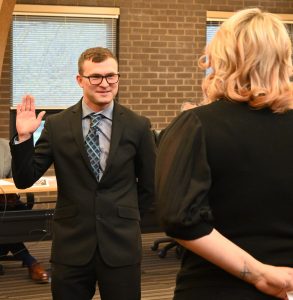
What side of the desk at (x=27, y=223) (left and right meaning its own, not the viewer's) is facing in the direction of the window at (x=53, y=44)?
front

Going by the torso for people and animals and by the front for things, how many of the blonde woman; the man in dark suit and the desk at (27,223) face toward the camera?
1

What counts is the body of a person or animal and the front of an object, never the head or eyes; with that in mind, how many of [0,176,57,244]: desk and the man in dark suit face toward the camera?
2

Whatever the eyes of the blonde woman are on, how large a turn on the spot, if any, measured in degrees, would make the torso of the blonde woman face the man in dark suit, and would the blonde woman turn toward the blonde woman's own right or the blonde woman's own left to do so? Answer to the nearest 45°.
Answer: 0° — they already face them

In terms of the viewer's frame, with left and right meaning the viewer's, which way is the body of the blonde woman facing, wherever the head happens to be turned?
facing away from the viewer and to the left of the viewer

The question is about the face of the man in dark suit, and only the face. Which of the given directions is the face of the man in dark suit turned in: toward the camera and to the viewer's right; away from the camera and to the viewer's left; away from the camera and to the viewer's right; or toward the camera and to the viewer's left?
toward the camera and to the viewer's right

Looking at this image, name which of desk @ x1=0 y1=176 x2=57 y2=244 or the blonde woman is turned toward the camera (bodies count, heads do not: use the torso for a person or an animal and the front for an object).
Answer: the desk

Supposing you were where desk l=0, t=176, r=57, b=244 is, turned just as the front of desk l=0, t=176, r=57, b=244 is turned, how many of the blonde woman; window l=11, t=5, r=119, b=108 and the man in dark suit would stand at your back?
1

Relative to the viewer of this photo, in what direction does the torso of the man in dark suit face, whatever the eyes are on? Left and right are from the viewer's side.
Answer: facing the viewer

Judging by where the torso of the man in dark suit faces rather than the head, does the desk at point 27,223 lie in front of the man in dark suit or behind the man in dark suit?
behind

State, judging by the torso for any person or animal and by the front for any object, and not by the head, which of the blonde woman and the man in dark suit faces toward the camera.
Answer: the man in dark suit
